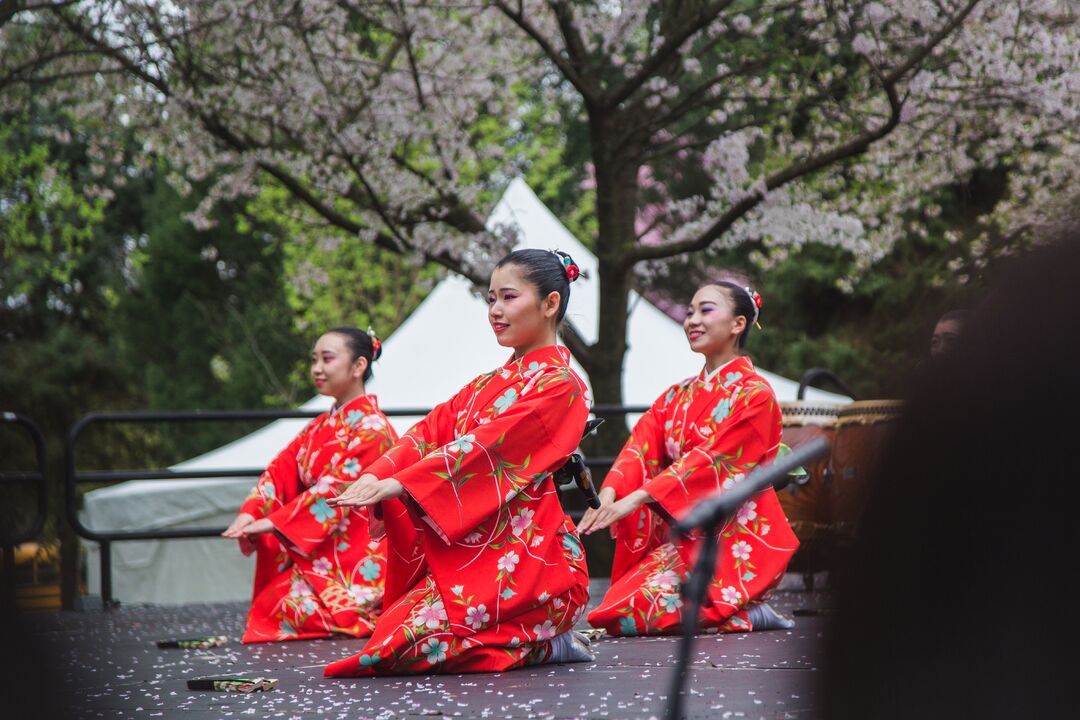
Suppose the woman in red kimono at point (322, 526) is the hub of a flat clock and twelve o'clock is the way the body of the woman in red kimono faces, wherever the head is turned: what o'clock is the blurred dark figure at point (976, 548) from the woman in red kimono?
The blurred dark figure is roughly at 10 o'clock from the woman in red kimono.

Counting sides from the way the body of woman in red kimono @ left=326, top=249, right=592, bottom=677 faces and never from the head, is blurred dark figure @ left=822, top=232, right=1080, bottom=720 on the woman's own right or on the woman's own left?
on the woman's own left

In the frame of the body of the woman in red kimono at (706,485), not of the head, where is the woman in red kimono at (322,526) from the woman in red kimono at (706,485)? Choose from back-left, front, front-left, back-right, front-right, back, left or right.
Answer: front-right

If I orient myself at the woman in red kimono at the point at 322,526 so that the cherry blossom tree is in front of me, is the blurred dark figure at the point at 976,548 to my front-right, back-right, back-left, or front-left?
back-right

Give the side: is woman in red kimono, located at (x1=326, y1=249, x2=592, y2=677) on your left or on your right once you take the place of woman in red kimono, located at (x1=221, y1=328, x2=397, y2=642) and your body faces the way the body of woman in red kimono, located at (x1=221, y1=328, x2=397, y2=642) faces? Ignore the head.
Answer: on your left

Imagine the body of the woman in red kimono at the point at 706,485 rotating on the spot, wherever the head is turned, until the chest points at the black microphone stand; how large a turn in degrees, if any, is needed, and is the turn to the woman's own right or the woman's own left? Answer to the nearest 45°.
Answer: approximately 45° to the woman's own left

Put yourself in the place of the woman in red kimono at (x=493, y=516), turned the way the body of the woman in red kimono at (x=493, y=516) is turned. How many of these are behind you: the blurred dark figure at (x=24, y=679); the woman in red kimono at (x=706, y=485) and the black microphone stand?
1

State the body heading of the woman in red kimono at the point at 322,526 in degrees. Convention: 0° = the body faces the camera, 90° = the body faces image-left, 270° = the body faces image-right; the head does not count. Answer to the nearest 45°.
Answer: approximately 45°

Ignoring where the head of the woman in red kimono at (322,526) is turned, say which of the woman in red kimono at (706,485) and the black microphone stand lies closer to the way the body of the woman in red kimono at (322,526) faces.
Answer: the black microphone stand

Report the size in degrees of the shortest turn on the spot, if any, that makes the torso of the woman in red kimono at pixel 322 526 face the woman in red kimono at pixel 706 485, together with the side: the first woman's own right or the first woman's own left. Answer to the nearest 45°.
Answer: approximately 90° to the first woman's own left
